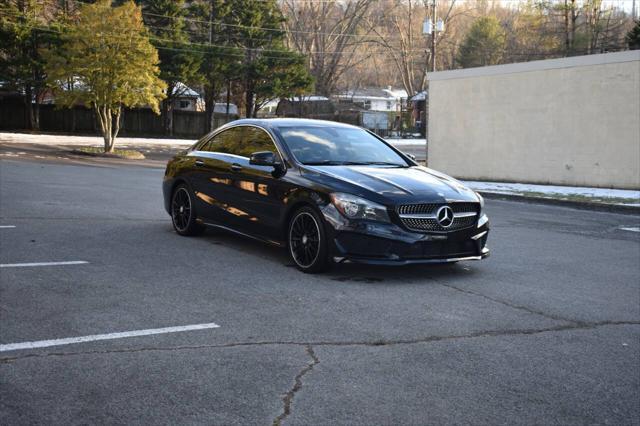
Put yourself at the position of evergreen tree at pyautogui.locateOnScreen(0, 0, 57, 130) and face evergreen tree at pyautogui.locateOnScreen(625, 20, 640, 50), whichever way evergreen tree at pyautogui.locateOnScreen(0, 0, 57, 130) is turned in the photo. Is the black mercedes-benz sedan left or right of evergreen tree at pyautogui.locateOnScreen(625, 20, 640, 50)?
right

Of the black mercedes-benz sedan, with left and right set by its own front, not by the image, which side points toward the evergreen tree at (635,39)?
left

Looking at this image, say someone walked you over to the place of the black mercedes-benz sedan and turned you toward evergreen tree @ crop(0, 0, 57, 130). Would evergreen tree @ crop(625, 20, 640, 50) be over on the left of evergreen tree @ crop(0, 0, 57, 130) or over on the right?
right

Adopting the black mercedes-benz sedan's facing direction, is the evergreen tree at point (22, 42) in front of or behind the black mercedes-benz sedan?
behind

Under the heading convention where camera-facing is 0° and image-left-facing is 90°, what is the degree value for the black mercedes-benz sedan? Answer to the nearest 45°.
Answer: approximately 315°
